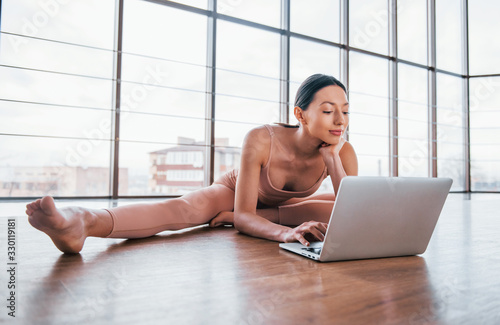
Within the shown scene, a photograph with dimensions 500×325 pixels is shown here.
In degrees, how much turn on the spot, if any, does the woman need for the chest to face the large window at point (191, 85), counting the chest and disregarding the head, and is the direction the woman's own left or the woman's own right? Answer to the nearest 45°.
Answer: approximately 135° to the woman's own left

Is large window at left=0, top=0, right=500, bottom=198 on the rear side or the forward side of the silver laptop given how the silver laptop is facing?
on the forward side

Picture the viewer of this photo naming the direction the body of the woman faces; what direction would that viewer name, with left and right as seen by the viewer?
facing the viewer and to the right of the viewer

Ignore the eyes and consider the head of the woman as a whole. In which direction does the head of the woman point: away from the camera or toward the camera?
toward the camera

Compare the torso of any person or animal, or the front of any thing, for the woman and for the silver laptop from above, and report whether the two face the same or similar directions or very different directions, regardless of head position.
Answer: very different directions

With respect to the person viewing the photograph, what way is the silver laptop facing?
facing away from the viewer and to the left of the viewer
